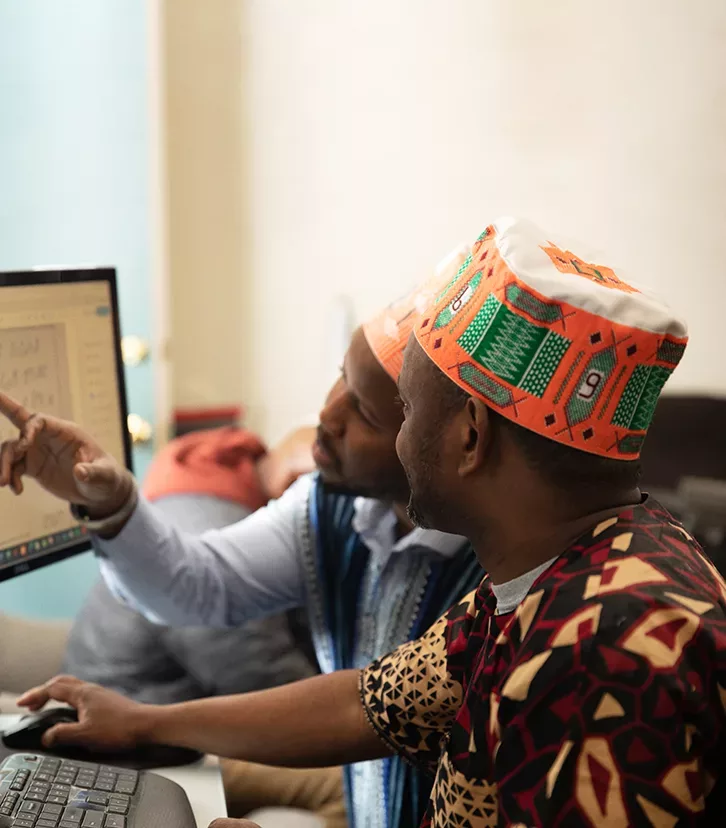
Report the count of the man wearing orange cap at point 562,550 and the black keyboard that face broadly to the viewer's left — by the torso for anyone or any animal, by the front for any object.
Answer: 1

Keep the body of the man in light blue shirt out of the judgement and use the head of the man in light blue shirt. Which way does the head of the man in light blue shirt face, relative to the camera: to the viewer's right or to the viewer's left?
to the viewer's left

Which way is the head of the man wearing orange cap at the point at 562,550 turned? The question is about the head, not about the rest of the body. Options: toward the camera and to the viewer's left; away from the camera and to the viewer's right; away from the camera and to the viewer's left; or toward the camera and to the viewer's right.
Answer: away from the camera and to the viewer's left

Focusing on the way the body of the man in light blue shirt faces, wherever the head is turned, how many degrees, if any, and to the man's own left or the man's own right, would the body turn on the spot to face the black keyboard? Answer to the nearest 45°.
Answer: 0° — they already face it

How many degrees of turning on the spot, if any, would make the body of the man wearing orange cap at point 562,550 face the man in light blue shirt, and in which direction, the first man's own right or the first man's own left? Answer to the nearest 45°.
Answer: approximately 45° to the first man's own right

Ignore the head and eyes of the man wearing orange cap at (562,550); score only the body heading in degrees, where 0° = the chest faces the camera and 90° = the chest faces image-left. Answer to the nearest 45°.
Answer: approximately 90°

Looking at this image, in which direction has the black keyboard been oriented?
to the viewer's right

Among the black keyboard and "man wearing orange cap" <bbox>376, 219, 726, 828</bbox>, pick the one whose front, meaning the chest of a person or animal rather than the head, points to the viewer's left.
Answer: the man wearing orange cap
